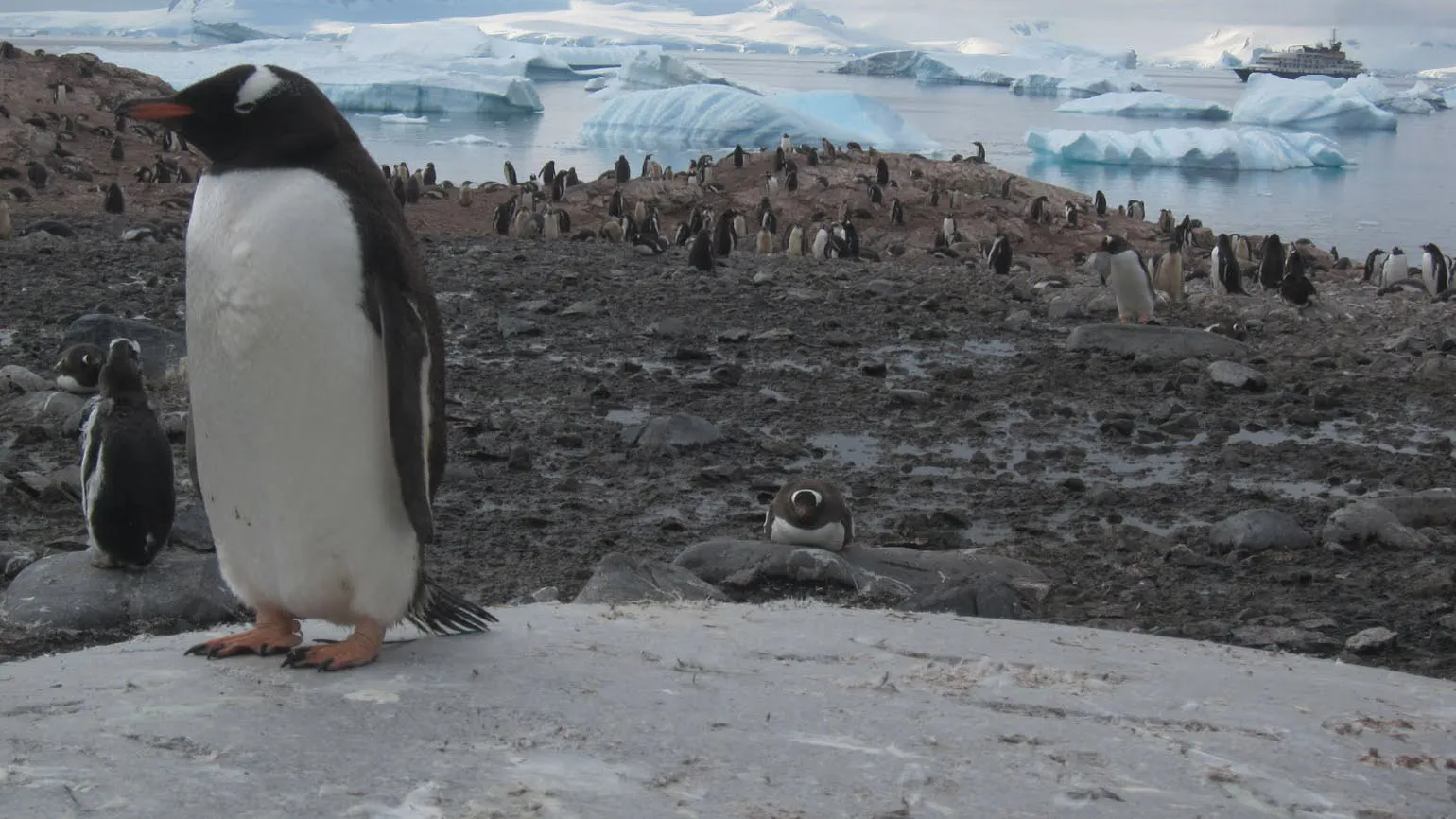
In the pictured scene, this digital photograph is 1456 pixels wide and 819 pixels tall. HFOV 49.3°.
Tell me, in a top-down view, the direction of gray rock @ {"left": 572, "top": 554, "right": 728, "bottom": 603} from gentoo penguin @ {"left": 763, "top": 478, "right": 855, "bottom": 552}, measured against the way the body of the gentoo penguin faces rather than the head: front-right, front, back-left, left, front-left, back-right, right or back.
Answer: front-right

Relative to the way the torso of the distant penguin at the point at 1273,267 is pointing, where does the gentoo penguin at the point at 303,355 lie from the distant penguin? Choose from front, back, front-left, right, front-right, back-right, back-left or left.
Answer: back

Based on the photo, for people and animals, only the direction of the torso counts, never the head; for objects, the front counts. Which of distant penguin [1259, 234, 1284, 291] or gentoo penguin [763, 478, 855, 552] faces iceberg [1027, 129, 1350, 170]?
the distant penguin

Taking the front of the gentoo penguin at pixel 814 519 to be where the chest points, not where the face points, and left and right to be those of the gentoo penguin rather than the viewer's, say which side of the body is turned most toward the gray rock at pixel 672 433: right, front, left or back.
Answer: back

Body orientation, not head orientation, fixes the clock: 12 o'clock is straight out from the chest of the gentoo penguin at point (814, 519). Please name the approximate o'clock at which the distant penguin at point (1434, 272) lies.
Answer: The distant penguin is roughly at 7 o'clock from the gentoo penguin.

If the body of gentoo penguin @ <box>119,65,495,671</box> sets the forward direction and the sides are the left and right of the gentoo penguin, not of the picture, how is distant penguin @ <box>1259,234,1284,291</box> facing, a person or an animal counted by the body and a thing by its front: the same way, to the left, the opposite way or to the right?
the opposite way

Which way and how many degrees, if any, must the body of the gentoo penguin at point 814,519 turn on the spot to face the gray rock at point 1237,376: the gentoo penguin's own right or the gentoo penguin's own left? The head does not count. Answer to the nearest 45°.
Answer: approximately 135° to the gentoo penguin's own left

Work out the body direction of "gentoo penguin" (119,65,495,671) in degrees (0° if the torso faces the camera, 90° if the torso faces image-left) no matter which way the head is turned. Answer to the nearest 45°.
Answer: approximately 45°

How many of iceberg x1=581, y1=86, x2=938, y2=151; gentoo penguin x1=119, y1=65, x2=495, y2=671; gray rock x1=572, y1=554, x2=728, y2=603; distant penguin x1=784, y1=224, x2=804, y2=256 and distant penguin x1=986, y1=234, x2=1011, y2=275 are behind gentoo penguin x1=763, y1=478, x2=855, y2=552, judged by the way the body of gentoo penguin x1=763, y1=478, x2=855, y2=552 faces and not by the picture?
3

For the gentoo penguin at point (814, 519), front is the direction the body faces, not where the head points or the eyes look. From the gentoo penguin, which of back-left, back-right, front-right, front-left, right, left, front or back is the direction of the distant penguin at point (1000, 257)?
back

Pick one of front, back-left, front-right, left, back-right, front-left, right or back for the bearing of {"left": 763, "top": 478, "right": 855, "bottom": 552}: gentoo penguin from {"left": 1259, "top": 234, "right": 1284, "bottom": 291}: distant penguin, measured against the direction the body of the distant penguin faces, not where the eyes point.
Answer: back

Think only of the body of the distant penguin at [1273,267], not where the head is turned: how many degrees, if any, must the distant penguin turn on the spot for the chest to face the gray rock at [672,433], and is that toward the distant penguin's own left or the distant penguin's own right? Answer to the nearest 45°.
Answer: approximately 180°

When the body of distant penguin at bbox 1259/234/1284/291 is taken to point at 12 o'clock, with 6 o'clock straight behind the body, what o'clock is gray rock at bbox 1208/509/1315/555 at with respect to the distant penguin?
The gray rock is roughly at 6 o'clock from the distant penguin.

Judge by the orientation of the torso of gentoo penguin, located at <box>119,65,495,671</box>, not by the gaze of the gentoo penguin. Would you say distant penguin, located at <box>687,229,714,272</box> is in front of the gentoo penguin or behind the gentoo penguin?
behind

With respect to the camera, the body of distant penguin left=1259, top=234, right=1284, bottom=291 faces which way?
away from the camera
